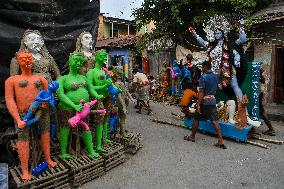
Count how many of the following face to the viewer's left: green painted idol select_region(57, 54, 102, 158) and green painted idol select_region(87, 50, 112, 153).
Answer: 0

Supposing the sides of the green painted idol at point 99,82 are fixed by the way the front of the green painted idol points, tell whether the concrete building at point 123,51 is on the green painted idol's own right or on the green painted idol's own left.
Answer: on the green painted idol's own left

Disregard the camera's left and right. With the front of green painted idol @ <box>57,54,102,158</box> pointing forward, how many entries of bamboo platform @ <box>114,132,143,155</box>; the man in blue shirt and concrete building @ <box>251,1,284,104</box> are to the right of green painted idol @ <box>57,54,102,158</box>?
0

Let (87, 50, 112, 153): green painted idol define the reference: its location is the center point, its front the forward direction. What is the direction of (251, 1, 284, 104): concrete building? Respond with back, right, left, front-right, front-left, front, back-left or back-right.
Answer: left

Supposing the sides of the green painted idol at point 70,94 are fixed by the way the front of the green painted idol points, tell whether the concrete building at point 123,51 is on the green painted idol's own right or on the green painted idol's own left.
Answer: on the green painted idol's own left

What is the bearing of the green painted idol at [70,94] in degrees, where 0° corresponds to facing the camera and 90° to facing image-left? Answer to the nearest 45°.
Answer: approximately 315°

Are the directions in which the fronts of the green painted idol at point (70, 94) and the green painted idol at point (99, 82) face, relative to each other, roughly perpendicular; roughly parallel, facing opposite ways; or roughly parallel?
roughly parallel

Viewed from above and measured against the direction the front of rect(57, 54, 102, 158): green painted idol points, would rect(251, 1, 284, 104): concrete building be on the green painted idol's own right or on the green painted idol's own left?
on the green painted idol's own left

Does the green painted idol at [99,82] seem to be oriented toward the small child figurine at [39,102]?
no

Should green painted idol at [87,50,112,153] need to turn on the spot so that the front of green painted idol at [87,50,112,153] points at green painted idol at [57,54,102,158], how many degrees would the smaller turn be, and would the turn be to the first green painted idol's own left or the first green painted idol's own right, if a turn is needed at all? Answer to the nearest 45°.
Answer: approximately 90° to the first green painted idol's own right

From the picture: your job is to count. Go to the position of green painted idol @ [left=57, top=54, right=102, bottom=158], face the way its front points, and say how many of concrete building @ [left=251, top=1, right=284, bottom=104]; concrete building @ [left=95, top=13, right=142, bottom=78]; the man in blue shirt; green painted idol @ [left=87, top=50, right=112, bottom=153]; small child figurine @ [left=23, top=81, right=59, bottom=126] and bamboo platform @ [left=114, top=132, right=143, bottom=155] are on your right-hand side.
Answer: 1

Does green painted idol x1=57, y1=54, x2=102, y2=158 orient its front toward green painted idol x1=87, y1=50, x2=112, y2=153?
no

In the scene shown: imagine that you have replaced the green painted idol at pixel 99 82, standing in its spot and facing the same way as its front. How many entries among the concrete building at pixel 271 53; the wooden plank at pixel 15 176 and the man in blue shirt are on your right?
1

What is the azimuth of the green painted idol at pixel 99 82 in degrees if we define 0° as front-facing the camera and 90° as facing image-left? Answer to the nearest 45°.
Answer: approximately 315°

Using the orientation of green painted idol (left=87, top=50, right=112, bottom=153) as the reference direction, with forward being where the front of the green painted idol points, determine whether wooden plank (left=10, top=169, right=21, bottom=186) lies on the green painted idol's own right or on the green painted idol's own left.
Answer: on the green painted idol's own right

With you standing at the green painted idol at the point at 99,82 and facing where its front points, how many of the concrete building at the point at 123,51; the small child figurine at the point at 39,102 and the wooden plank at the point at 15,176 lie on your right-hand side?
2
